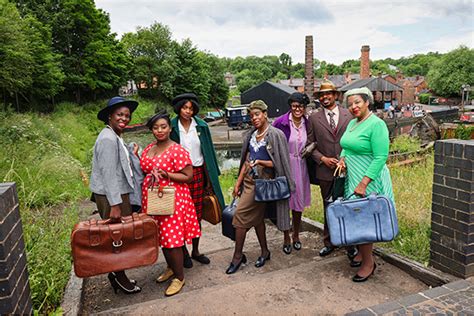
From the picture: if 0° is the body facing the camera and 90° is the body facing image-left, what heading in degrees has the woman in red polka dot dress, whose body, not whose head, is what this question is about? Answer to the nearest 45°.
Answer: approximately 45°

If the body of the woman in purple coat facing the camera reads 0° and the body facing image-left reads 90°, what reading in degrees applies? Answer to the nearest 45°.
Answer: approximately 0°

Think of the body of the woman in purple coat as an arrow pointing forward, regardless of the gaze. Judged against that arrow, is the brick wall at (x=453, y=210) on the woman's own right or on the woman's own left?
on the woman's own left

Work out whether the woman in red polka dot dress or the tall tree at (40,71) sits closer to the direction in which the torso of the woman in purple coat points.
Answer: the woman in red polka dot dress

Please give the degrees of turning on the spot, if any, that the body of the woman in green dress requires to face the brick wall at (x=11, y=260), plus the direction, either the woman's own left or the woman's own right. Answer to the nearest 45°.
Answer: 0° — they already face it

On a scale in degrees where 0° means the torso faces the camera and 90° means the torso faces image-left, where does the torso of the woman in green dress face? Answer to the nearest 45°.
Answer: approximately 45°

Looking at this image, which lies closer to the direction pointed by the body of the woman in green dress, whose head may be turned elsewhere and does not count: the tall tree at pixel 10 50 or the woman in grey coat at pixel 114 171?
the woman in grey coat

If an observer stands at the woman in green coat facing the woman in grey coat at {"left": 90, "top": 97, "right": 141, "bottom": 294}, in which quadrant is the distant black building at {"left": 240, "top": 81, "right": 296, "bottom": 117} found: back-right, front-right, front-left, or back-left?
back-right
